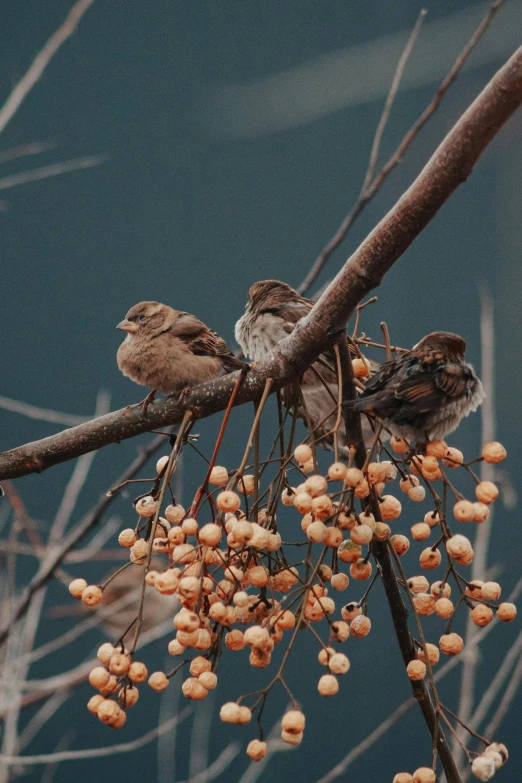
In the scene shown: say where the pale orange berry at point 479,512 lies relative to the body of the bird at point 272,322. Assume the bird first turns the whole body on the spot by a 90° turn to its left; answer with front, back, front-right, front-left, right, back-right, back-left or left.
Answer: front

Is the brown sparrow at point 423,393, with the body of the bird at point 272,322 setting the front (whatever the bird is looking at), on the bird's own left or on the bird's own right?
on the bird's own left

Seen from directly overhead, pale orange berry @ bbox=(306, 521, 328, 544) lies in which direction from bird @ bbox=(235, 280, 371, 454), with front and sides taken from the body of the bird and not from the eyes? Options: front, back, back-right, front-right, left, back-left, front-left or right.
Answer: left

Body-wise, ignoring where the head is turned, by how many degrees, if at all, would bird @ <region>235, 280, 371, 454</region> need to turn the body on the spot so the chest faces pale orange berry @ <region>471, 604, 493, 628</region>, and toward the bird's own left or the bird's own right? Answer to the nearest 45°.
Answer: approximately 90° to the bird's own left

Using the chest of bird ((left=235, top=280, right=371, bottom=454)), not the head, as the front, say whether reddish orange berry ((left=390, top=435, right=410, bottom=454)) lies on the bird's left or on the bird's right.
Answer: on the bird's left

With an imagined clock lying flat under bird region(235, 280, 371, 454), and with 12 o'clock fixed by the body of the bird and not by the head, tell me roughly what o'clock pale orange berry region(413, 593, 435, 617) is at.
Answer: The pale orange berry is roughly at 9 o'clock from the bird.

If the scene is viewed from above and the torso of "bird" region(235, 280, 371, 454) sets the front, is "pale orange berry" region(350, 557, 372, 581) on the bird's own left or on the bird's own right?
on the bird's own left

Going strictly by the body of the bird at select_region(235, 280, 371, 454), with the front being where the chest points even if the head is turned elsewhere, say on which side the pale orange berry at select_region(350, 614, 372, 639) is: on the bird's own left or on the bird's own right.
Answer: on the bird's own left

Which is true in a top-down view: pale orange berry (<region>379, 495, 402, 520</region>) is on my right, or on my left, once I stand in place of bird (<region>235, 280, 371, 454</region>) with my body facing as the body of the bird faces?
on my left

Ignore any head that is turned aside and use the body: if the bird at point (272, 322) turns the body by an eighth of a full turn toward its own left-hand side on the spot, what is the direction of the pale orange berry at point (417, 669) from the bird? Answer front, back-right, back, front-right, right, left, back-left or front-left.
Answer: front-left

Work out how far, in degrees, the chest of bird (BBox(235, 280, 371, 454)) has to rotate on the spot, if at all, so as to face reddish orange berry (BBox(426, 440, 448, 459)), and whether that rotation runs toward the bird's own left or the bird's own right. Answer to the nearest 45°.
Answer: approximately 90° to the bird's own left

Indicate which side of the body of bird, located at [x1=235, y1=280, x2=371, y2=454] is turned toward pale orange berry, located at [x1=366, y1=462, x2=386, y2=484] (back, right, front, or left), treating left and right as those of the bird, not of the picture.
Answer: left

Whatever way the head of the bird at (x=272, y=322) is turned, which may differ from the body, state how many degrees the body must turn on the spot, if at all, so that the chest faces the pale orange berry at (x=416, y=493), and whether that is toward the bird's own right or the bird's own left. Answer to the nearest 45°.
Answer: approximately 90° to the bird's own left
